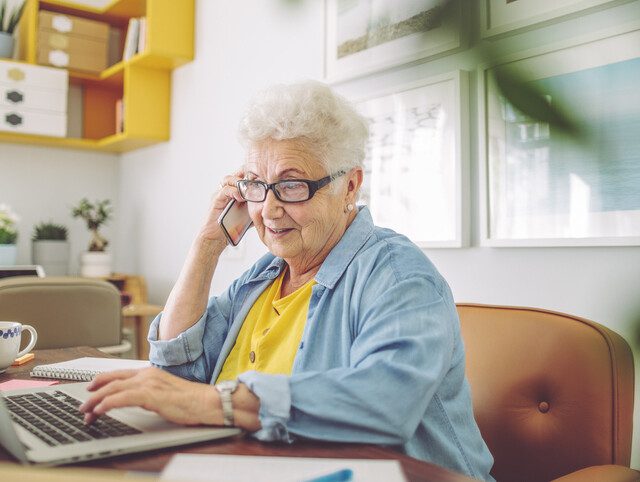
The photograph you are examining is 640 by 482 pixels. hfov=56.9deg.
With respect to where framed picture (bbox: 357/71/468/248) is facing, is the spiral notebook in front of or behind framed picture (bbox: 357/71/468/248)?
in front

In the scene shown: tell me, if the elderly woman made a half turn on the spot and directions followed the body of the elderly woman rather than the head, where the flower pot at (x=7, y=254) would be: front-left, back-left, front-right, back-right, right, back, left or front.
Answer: left

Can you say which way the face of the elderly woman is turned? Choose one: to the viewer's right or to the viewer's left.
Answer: to the viewer's left

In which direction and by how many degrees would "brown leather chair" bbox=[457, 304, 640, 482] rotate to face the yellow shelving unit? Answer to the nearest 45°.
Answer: approximately 90° to its right

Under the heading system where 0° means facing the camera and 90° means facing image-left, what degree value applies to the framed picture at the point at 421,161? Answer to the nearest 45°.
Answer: approximately 45°

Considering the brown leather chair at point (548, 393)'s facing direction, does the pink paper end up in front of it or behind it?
in front

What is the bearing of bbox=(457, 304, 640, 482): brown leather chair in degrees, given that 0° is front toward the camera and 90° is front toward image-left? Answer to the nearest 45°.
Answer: approximately 45°

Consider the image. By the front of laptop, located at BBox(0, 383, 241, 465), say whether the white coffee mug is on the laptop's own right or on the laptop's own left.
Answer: on the laptop's own left

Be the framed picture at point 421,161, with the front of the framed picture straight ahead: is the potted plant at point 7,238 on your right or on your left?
on your right

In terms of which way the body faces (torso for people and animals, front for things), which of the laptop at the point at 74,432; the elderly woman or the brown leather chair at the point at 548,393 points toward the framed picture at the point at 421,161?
the laptop

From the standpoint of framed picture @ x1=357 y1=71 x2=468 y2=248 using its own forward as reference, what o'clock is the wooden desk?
The wooden desk is roughly at 11 o'clock from the framed picture.
